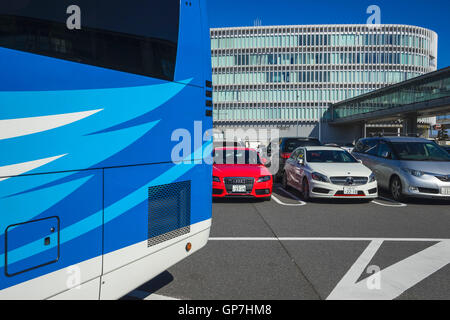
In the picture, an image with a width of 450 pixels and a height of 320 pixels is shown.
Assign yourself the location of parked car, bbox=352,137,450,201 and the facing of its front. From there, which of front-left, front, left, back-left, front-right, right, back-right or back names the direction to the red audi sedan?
right

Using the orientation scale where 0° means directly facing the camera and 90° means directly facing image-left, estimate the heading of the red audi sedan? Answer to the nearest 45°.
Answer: approximately 0°

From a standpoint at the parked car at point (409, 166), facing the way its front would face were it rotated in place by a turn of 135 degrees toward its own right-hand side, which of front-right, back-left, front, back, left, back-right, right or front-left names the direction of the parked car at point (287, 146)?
front-right

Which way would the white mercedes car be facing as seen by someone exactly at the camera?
facing the viewer and to the right of the viewer

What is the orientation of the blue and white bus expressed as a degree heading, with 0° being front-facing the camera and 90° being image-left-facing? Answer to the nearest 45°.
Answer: approximately 45°

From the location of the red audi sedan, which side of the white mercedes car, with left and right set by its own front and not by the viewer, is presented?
right

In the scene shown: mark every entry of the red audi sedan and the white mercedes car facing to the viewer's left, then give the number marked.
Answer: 0

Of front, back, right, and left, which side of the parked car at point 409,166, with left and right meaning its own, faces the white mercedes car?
right

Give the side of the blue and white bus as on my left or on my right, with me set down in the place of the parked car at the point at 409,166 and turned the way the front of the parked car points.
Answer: on my right

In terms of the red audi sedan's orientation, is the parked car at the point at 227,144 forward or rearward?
rearward

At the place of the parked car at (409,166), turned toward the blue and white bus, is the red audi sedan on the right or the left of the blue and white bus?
right

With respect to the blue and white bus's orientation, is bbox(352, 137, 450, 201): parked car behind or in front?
behind

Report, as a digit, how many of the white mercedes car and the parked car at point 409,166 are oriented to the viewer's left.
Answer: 0
